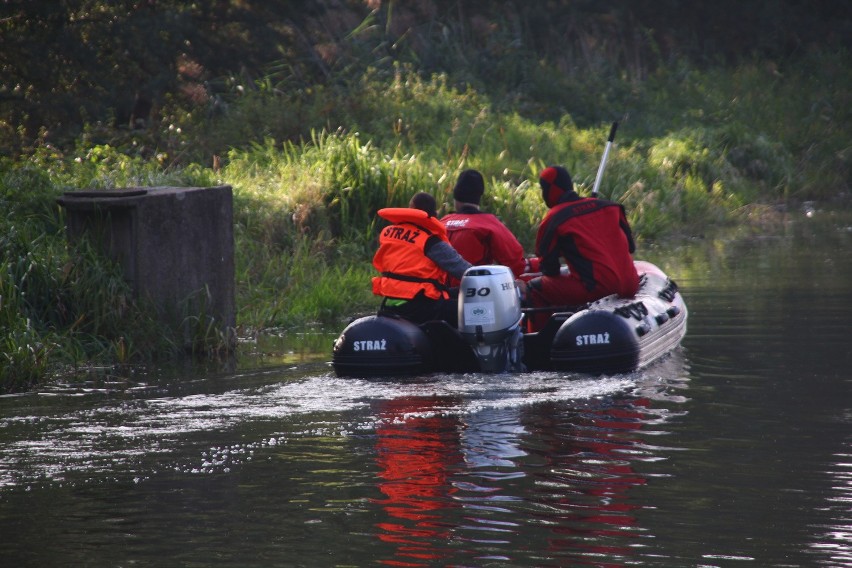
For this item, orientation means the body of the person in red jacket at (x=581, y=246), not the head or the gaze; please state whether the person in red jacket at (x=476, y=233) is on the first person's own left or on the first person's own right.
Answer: on the first person's own left

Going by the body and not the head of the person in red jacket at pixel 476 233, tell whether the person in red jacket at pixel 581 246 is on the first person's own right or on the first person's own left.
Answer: on the first person's own right

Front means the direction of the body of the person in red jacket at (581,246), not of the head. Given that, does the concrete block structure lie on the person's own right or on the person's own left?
on the person's own left

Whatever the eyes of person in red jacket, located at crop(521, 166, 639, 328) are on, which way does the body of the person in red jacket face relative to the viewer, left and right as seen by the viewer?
facing away from the viewer and to the left of the viewer

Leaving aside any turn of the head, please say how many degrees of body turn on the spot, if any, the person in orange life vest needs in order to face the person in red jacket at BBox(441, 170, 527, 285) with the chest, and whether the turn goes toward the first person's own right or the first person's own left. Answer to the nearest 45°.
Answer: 0° — they already face them

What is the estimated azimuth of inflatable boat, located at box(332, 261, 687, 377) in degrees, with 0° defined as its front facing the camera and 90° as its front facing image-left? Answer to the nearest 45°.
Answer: approximately 225°

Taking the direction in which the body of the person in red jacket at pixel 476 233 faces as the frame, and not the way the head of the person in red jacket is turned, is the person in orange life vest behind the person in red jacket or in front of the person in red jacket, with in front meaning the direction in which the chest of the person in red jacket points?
behind

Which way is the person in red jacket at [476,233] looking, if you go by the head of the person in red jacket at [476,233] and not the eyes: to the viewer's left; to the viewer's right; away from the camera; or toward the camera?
away from the camera

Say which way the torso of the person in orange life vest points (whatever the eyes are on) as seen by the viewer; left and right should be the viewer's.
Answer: facing away from the viewer and to the right of the viewer

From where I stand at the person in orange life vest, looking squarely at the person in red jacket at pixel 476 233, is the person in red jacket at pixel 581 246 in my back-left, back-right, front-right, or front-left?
front-right

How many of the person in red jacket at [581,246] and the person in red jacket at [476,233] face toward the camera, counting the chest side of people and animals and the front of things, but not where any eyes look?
0

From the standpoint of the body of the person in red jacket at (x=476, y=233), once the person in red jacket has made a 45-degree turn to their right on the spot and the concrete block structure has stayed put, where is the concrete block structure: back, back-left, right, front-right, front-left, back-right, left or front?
back-left

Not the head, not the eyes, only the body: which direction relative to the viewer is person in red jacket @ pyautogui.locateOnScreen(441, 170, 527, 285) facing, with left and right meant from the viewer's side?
facing away from the viewer
